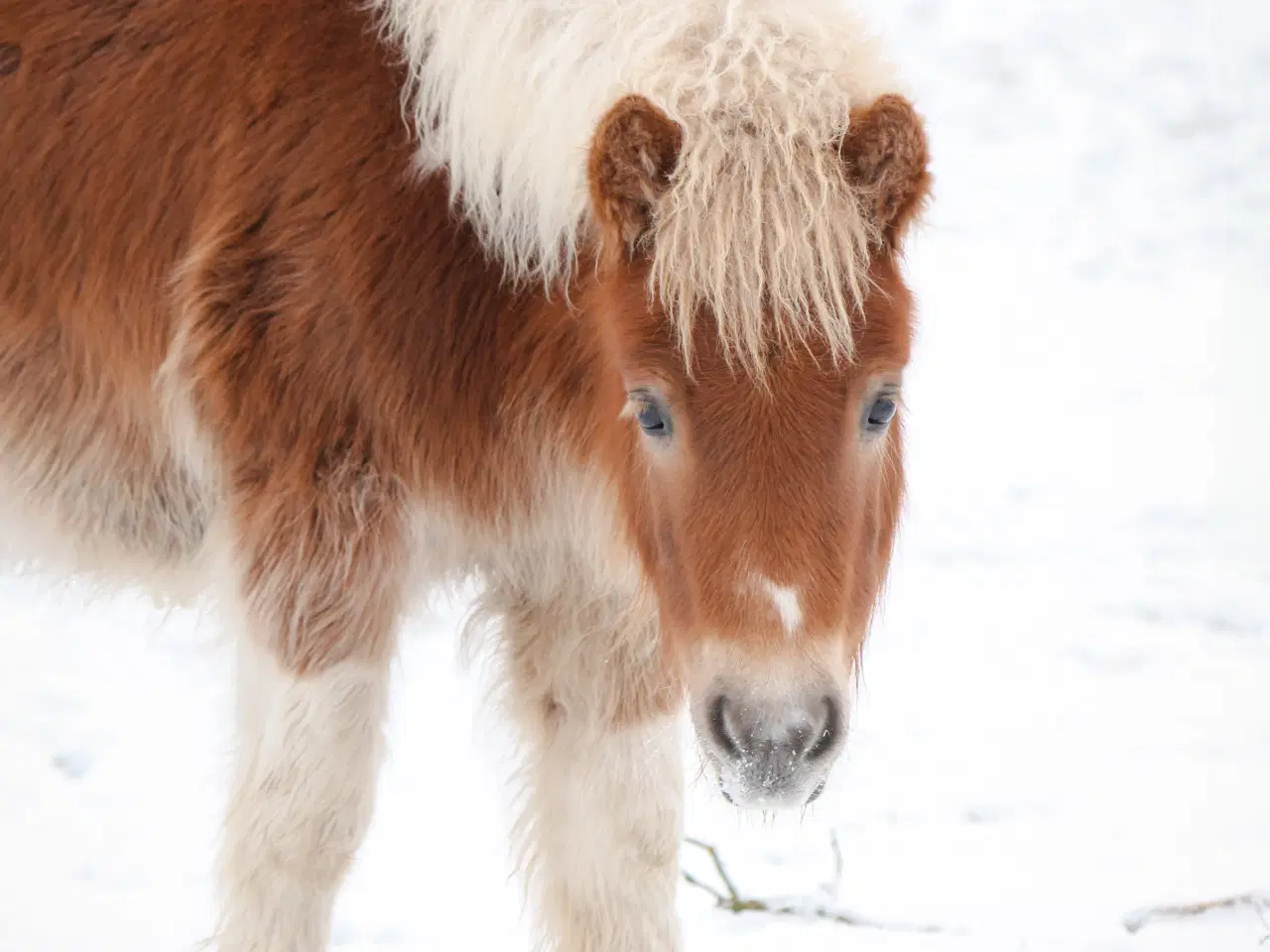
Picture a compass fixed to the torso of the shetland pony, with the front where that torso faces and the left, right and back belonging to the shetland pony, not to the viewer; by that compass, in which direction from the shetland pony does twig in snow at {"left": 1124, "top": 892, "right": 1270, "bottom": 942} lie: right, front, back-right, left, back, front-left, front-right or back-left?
front-left

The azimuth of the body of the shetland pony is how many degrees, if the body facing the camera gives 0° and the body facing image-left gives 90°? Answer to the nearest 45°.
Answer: approximately 315°
